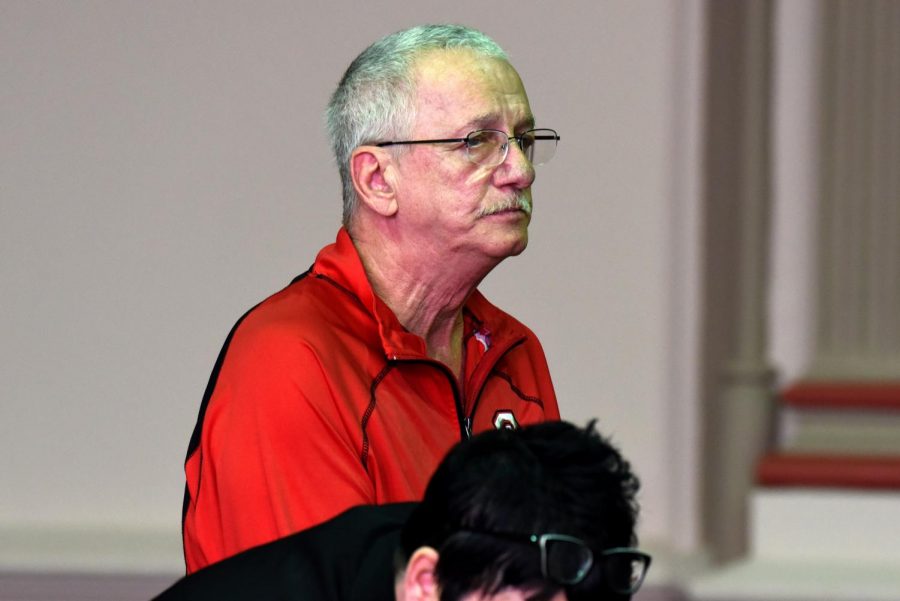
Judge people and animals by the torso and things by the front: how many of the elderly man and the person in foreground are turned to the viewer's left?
0

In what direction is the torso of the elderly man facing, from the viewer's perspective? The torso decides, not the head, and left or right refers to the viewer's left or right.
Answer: facing the viewer and to the right of the viewer

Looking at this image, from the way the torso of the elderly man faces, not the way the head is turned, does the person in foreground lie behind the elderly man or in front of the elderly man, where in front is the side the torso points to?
in front
